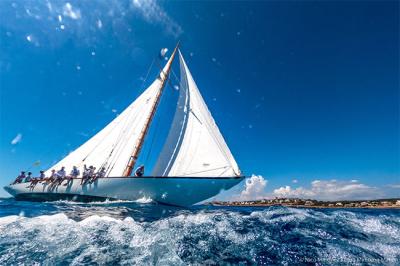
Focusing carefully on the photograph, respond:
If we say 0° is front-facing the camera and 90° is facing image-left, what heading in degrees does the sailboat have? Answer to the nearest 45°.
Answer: approximately 270°
